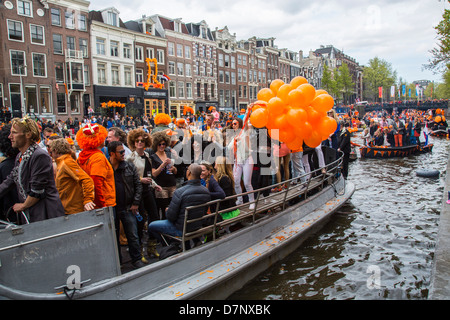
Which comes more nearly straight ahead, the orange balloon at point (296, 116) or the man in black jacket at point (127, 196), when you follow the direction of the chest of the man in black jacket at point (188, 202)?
the man in black jacket

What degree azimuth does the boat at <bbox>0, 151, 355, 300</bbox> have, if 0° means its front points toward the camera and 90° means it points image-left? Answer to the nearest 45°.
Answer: approximately 225°

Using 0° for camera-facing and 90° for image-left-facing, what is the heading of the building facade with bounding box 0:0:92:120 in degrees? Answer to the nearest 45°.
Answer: approximately 315°

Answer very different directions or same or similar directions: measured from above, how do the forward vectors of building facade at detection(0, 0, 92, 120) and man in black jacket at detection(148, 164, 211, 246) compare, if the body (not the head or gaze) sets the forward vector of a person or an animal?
very different directions
